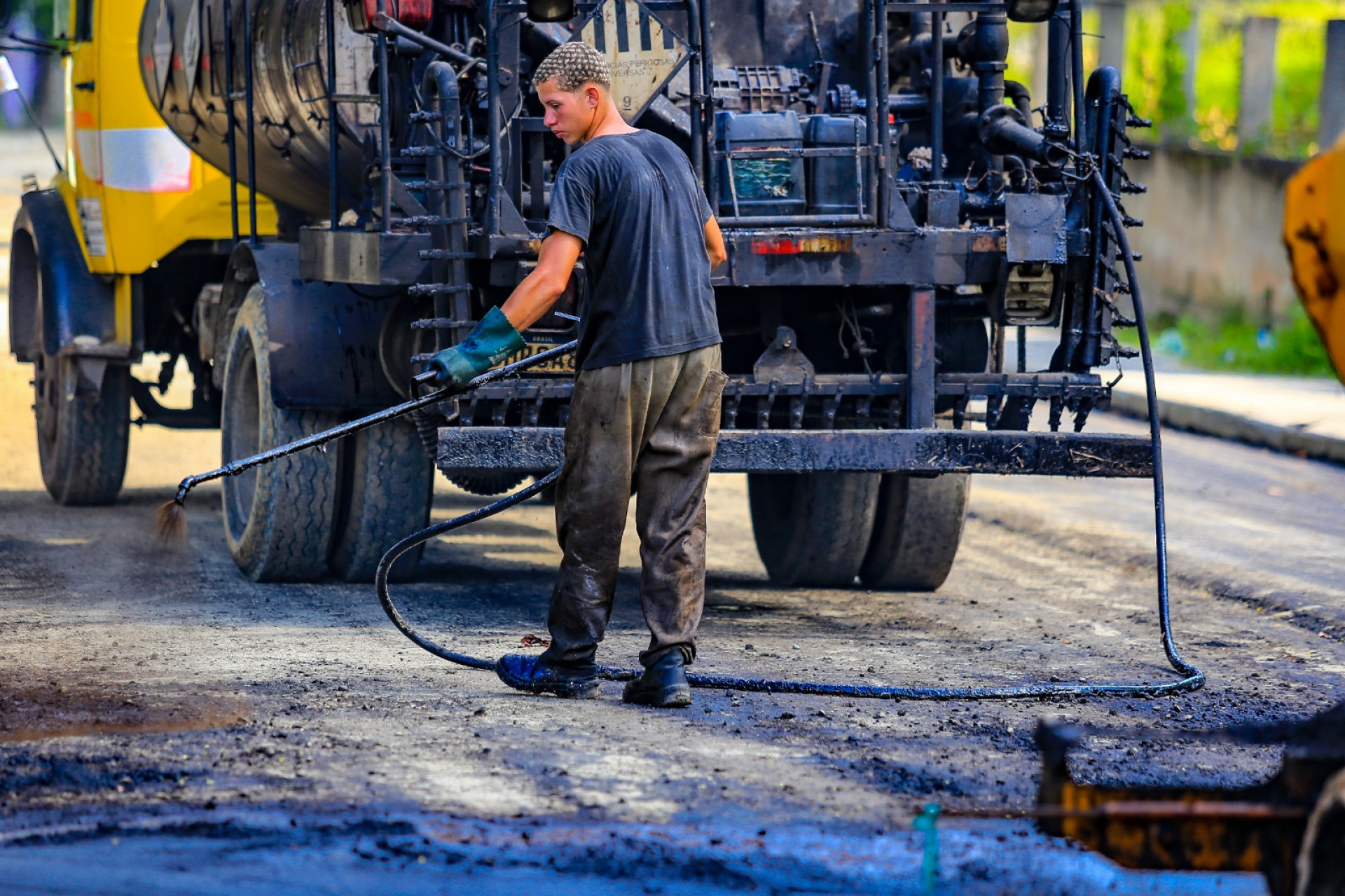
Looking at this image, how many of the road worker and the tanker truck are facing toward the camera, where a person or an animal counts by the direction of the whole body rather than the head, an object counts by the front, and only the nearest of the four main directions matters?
0

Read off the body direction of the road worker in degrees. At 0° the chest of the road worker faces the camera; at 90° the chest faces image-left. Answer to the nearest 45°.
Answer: approximately 135°

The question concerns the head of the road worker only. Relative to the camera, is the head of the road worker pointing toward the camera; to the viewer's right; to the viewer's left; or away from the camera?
to the viewer's left

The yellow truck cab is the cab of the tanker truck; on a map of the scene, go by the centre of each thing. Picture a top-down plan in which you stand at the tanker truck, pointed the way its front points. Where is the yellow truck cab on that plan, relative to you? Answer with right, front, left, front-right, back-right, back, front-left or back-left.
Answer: front

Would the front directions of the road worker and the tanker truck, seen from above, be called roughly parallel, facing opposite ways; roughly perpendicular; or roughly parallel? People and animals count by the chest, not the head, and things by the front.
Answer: roughly parallel

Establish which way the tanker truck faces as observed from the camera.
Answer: facing away from the viewer and to the left of the viewer

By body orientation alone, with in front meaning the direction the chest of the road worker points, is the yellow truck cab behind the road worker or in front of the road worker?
in front
